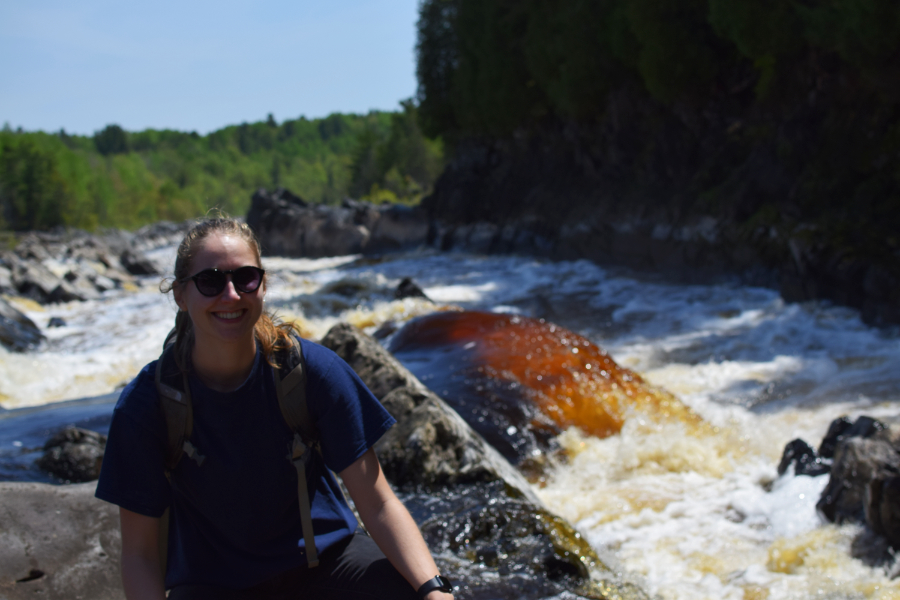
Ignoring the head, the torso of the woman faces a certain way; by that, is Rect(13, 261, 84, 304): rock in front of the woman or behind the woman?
behind

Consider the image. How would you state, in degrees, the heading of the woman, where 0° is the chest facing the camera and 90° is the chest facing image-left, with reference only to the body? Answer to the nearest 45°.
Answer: approximately 0°

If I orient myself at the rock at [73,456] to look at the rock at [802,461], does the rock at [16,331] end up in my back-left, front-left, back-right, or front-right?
back-left

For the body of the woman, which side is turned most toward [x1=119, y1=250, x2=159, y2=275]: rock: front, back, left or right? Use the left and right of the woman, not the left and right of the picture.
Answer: back

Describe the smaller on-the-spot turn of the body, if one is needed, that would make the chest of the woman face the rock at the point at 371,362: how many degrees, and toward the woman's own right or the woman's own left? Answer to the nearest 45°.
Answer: approximately 180°
